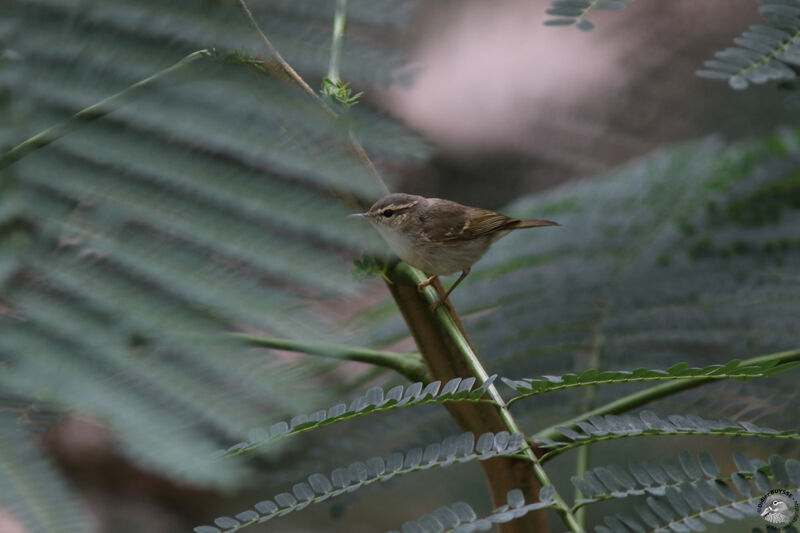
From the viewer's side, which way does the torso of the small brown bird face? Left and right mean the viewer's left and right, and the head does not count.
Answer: facing to the left of the viewer

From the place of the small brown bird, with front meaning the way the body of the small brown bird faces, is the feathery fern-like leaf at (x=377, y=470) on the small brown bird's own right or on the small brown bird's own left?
on the small brown bird's own left

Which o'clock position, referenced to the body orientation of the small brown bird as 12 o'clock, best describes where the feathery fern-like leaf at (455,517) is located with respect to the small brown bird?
The feathery fern-like leaf is roughly at 9 o'clock from the small brown bird.

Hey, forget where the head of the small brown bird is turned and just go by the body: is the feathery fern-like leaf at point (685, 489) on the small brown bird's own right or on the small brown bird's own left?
on the small brown bird's own left
